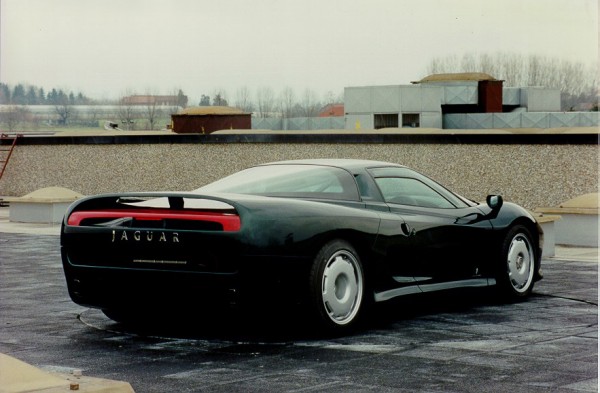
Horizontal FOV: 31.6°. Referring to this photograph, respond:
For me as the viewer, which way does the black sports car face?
facing away from the viewer and to the right of the viewer

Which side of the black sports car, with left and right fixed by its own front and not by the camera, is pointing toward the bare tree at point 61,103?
left
